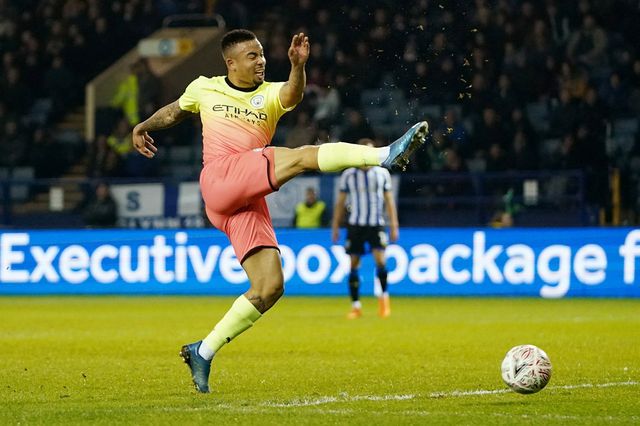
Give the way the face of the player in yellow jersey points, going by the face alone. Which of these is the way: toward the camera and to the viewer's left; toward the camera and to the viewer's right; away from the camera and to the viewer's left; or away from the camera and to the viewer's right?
toward the camera and to the viewer's right

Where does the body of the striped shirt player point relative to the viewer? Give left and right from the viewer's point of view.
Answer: facing the viewer

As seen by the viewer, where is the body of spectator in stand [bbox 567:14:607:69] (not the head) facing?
toward the camera

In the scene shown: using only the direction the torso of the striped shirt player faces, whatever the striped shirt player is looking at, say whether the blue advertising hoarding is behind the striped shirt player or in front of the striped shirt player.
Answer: behind

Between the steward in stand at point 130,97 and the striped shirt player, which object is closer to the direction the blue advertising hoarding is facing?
the striped shirt player

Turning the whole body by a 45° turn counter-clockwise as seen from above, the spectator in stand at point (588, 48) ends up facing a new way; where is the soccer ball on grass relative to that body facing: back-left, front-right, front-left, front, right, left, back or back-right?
front-right

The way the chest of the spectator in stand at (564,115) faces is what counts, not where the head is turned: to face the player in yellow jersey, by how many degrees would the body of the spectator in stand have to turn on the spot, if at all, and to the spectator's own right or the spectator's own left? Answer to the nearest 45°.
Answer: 0° — they already face them

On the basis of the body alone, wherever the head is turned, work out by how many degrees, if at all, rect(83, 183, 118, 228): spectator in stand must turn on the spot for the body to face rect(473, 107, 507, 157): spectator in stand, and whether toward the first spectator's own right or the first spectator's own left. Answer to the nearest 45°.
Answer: approximately 90° to the first spectator's own left

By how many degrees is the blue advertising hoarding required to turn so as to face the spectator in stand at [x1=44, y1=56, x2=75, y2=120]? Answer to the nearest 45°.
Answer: approximately 135° to its right

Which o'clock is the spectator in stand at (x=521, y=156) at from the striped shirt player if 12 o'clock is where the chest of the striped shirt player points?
The spectator in stand is roughly at 7 o'clock from the striped shirt player.

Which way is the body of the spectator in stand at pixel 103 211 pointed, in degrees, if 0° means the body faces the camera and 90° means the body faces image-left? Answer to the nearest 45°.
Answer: approximately 0°

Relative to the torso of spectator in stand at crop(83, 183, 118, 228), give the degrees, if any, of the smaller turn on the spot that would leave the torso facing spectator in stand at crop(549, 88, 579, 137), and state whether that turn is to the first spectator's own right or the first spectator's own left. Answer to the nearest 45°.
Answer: approximately 90° to the first spectator's own left
